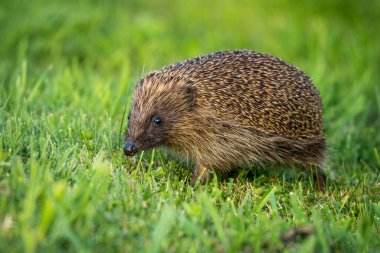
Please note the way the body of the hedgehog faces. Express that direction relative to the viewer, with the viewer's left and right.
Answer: facing to the left of the viewer
